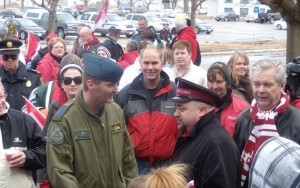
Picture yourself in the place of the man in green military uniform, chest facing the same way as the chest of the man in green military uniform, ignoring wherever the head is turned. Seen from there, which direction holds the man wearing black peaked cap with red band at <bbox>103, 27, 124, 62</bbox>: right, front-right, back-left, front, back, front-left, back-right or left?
back-left

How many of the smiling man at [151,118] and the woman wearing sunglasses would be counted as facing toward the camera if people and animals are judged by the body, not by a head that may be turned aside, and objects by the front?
2

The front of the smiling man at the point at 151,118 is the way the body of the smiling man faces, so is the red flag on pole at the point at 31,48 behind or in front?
behind

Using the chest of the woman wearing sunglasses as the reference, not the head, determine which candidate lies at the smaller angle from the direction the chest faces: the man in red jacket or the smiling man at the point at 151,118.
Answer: the smiling man

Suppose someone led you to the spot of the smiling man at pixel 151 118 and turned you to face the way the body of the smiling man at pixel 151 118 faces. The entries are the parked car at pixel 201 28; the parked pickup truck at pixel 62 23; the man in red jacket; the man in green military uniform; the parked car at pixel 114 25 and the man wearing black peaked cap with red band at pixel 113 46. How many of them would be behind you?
5

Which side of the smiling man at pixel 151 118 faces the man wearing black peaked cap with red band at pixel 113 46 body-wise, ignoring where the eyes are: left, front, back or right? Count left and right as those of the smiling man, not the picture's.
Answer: back

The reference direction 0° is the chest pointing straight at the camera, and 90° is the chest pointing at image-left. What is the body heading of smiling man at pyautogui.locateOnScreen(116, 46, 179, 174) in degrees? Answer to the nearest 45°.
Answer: approximately 0°

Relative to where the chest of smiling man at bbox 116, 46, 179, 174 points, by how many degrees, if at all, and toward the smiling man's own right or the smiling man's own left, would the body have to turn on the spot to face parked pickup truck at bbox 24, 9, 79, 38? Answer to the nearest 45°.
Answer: approximately 180°

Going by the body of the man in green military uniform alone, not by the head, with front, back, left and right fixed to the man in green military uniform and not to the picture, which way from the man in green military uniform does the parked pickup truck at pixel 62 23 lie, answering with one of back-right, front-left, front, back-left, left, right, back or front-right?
back-left
